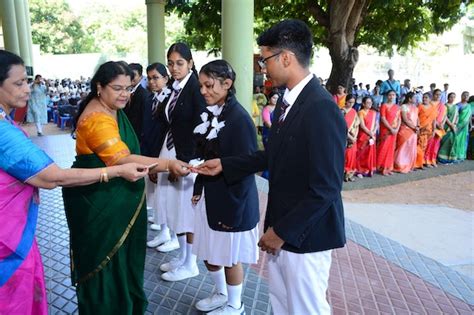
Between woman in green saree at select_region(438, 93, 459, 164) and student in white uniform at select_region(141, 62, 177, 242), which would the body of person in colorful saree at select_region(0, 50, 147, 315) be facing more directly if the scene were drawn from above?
the woman in green saree

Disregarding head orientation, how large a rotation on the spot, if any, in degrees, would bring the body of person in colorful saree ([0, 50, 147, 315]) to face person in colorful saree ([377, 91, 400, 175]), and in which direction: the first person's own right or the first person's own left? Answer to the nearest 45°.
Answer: approximately 45° to the first person's own left

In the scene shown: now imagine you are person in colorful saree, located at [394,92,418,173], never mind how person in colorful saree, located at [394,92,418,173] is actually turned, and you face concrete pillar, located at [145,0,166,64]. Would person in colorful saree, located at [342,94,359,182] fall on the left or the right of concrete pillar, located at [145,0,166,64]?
left

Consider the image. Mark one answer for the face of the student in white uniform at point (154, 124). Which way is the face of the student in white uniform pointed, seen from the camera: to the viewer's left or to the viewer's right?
to the viewer's left

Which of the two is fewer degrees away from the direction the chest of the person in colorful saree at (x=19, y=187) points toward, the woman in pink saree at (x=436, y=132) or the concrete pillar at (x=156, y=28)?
the woman in pink saree

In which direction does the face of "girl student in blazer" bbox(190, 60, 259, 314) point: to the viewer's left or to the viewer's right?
to the viewer's left

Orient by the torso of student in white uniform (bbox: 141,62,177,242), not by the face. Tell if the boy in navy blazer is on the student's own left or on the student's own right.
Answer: on the student's own left

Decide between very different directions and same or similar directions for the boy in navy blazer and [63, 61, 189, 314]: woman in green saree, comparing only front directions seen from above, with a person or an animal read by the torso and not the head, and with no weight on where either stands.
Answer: very different directions

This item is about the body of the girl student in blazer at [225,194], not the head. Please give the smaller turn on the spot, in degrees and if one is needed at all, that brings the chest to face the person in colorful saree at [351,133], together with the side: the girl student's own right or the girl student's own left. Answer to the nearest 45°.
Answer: approximately 180°

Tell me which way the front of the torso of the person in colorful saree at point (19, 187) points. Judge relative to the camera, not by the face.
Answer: to the viewer's right

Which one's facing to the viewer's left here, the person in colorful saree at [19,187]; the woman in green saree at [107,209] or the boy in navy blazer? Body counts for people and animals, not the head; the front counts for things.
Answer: the boy in navy blazer

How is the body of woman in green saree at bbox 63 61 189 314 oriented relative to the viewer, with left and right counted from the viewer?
facing the viewer and to the right of the viewer

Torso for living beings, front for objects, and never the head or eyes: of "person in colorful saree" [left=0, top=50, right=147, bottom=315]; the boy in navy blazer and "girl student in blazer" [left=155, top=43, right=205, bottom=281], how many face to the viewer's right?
1

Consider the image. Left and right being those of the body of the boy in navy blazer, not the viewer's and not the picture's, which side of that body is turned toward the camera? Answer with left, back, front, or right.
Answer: left
